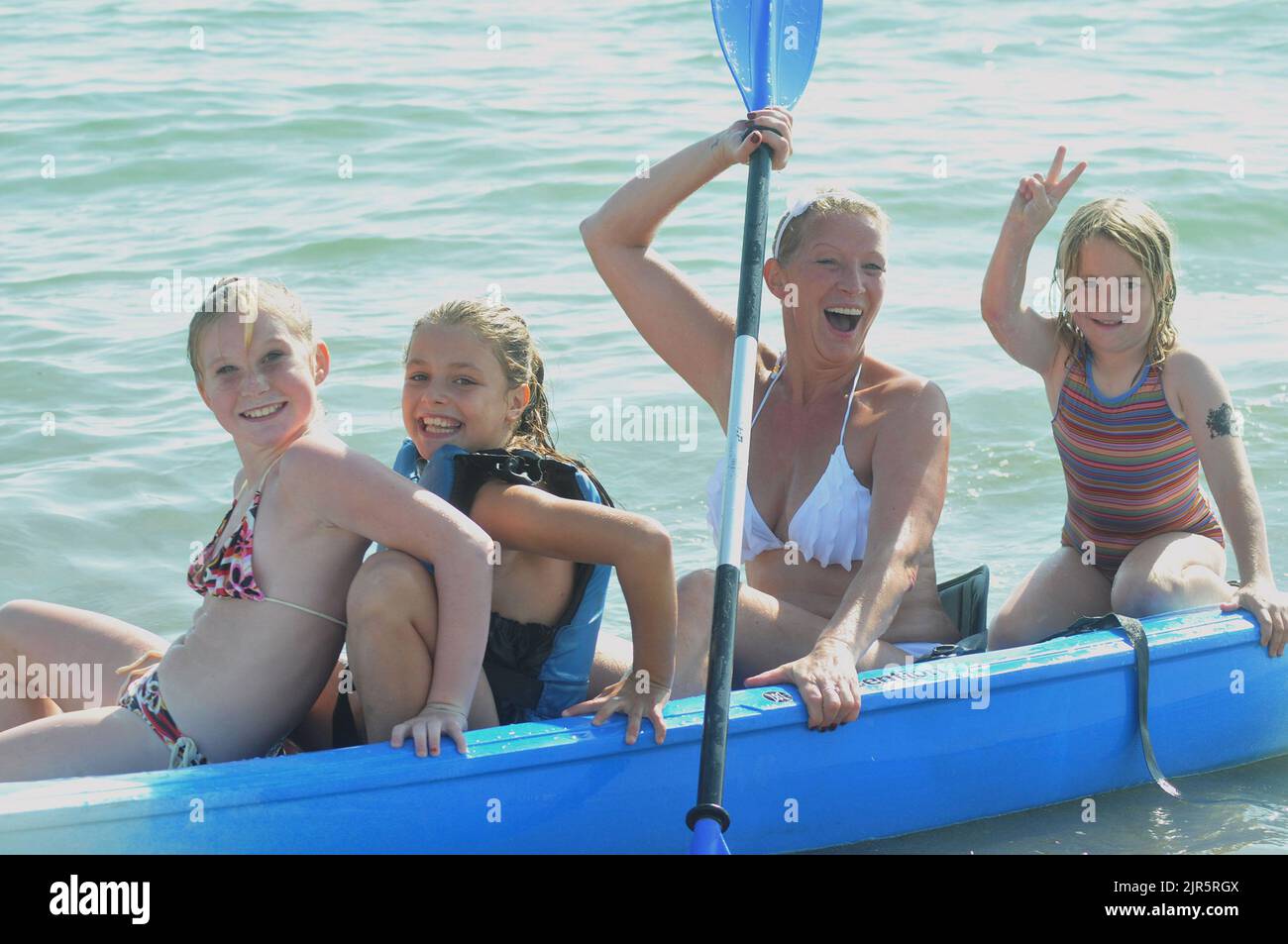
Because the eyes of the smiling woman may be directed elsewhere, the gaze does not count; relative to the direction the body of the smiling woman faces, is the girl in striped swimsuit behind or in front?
behind

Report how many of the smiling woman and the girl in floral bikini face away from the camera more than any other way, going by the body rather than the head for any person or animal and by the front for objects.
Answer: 0

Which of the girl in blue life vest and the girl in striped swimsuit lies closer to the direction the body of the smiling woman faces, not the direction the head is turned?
the girl in blue life vest

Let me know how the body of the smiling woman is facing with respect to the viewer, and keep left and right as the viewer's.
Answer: facing the viewer and to the left of the viewer

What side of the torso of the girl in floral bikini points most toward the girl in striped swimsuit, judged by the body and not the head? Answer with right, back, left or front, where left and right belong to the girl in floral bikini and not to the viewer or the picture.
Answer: back

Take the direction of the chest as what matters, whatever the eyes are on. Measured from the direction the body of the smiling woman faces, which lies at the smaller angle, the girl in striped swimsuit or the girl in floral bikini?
the girl in floral bikini

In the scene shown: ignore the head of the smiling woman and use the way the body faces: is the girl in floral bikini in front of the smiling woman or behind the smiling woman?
in front

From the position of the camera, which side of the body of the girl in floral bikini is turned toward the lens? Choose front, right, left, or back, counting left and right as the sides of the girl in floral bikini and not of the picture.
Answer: left
